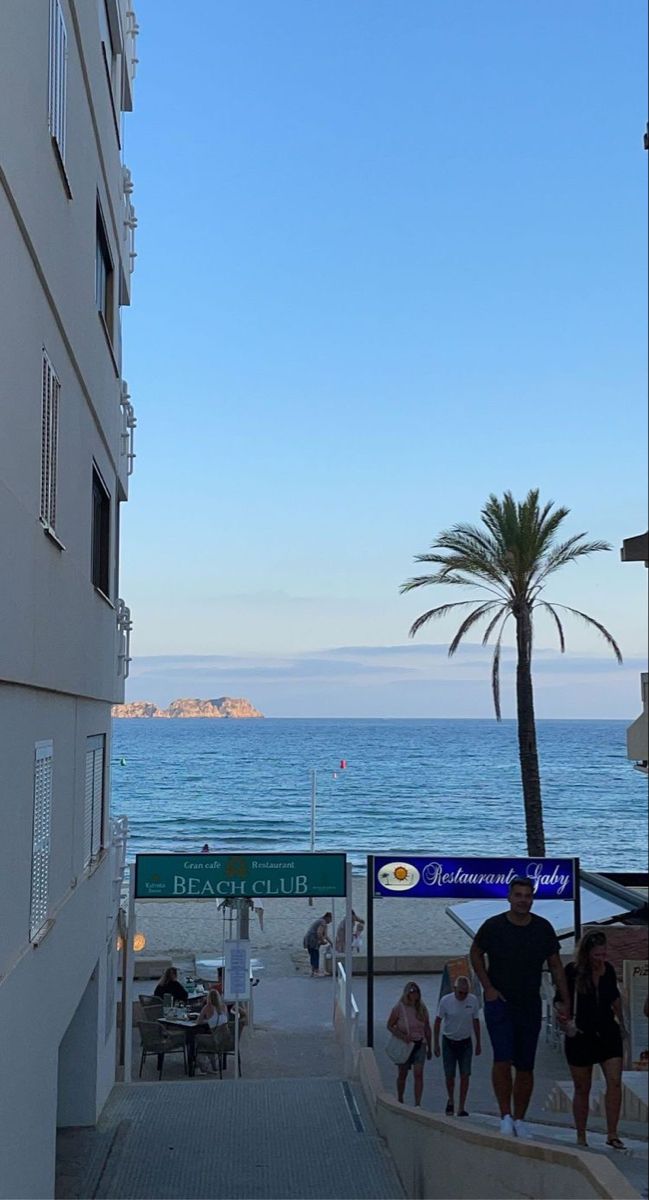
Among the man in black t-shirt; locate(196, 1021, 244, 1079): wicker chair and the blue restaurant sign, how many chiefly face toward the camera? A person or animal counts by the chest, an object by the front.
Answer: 2

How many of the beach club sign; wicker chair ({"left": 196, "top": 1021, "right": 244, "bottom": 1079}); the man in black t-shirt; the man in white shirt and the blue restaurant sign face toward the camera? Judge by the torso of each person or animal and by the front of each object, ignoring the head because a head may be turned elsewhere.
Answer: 4

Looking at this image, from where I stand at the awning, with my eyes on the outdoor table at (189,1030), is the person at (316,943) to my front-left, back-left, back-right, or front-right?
front-right

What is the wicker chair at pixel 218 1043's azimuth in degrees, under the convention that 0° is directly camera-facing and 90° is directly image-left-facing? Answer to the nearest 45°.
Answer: approximately 135°

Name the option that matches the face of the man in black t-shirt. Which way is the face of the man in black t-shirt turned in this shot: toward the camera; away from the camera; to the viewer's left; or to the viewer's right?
toward the camera

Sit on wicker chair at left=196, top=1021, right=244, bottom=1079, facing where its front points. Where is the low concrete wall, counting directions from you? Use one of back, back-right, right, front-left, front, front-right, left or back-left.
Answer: back-left

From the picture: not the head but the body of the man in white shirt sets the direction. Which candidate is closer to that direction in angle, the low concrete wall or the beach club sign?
the low concrete wall

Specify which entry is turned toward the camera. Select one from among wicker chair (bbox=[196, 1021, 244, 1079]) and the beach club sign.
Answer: the beach club sign

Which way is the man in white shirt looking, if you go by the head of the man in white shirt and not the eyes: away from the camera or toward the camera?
toward the camera

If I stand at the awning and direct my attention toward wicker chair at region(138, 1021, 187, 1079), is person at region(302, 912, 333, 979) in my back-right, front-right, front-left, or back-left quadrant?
front-right

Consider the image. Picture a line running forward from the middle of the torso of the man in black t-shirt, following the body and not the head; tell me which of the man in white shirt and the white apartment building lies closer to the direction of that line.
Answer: the white apartment building

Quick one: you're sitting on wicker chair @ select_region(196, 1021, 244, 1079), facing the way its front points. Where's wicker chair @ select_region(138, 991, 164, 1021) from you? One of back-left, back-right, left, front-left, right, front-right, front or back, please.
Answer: front

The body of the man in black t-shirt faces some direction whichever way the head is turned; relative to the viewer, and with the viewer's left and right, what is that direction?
facing the viewer

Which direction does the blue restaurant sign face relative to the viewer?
toward the camera

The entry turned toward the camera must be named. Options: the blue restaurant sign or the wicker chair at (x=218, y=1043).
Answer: the blue restaurant sign

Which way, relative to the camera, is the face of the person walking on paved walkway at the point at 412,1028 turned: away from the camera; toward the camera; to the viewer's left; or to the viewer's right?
toward the camera

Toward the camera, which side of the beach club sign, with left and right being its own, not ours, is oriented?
front
